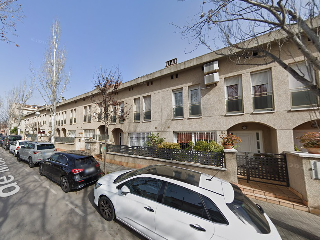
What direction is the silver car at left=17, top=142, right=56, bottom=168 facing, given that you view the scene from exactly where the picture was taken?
facing away from the viewer and to the left of the viewer

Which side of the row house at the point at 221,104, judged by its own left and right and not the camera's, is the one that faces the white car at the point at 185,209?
front

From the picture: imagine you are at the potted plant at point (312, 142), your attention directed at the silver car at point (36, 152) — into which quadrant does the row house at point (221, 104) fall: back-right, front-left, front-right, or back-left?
front-right

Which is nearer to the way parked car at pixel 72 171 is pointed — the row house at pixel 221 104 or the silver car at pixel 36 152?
the silver car

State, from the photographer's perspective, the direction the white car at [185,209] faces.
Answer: facing away from the viewer and to the left of the viewer

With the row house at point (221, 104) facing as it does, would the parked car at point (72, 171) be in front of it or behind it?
in front

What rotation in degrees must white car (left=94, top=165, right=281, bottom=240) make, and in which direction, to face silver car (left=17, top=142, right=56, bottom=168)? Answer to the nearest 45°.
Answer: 0° — it already faces it

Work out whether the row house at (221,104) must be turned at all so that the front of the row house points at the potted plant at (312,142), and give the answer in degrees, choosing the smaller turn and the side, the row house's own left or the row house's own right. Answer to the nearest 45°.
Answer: approximately 45° to the row house's own left

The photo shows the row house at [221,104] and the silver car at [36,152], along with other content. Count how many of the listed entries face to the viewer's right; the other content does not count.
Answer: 0

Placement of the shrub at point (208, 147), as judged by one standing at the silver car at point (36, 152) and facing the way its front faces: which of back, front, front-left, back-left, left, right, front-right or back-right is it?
back

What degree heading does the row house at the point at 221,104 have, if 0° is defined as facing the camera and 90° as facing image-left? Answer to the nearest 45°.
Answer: approximately 45°

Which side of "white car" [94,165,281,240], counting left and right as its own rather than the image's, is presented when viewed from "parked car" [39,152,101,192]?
front

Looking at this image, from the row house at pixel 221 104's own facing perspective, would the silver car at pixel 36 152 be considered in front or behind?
in front
